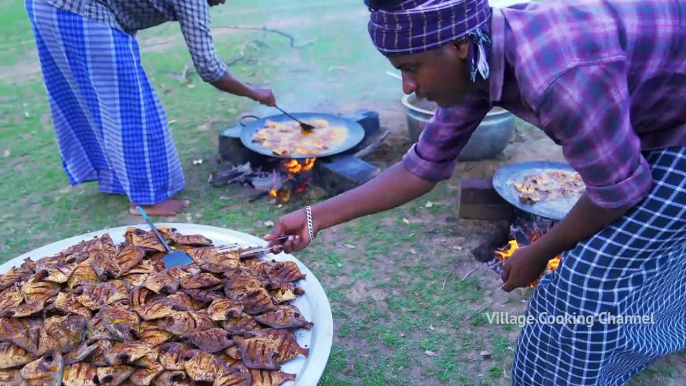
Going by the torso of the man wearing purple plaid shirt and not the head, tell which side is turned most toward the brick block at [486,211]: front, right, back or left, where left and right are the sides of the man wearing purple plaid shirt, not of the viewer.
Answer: right

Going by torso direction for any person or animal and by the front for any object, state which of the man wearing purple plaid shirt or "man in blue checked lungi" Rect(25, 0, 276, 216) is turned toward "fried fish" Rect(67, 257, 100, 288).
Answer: the man wearing purple plaid shirt

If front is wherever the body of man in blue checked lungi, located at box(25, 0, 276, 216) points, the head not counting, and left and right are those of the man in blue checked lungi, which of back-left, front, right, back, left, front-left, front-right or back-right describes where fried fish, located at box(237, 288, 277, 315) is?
right

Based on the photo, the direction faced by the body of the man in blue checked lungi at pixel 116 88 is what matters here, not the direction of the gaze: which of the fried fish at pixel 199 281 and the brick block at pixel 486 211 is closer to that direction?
the brick block

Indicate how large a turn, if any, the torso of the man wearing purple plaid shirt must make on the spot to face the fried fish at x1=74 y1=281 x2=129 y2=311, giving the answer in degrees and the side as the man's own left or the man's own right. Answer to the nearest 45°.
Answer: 0° — they already face it

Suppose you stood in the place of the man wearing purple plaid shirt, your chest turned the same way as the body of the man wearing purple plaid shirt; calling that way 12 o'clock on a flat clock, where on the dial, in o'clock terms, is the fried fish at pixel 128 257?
The fried fish is roughly at 12 o'clock from the man wearing purple plaid shirt.

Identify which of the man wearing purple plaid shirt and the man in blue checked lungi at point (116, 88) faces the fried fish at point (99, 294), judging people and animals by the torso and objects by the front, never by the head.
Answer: the man wearing purple plaid shirt

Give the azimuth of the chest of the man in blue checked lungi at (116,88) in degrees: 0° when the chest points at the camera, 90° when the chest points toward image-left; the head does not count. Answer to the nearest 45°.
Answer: approximately 270°

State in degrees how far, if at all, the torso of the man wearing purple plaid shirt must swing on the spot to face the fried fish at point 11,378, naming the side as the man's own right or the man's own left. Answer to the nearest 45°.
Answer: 0° — they already face it

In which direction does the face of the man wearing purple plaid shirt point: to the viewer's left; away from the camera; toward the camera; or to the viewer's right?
to the viewer's left

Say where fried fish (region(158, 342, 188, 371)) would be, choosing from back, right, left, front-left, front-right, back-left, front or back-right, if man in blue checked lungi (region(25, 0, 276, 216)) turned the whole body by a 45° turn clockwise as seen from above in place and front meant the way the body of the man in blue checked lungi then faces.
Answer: front-right

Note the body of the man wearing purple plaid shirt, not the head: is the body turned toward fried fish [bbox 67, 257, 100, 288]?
yes

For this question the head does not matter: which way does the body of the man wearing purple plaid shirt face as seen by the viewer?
to the viewer's left
